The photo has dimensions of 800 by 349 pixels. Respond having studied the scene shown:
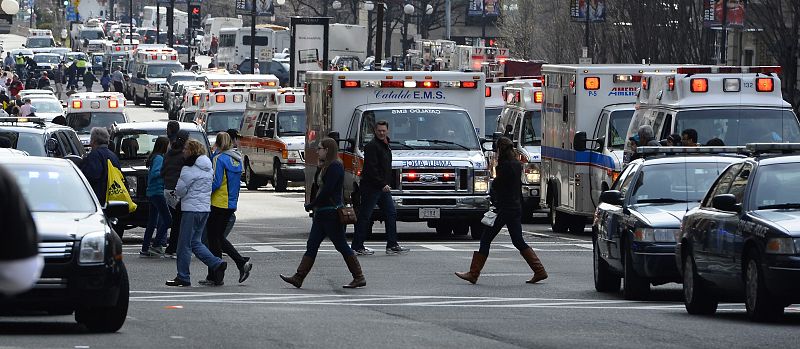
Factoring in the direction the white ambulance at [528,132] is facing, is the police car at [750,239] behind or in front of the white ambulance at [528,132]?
in front

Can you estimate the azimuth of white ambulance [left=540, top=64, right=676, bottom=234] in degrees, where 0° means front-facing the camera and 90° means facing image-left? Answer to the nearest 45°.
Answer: approximately 315°

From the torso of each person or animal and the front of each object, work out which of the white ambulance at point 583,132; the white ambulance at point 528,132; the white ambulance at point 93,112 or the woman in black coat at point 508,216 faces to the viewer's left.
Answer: the woman in black coat

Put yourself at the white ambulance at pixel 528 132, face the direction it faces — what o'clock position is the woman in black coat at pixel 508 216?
The woman in black coat is roughly at 12 o'clock from the white ambulance.

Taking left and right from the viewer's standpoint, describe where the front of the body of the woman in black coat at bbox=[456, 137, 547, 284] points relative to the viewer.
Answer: facing to the left of the viewer

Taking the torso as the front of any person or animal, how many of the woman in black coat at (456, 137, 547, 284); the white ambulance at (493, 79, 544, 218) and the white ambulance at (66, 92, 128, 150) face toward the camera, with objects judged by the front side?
2

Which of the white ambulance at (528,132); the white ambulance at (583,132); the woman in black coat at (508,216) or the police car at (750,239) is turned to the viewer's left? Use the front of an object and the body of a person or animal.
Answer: the woman in black coat

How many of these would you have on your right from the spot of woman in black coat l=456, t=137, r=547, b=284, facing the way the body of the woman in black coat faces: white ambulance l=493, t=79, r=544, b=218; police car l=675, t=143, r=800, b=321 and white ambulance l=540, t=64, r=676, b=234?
2

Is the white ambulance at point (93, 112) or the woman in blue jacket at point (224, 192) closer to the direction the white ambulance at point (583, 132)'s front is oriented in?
the woman in blue jacket

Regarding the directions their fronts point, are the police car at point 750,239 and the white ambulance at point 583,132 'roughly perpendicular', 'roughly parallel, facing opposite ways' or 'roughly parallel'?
roughly parallel

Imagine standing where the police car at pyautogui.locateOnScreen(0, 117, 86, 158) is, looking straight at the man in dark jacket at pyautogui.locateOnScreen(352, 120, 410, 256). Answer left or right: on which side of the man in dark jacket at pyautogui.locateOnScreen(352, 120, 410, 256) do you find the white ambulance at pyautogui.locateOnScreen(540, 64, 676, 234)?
left

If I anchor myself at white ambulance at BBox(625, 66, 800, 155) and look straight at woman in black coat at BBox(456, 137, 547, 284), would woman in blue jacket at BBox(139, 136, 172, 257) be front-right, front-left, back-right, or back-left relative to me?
front-right

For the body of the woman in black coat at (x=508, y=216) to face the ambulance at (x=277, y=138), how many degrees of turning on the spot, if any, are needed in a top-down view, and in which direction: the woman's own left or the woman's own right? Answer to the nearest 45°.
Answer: approximately 90° to the woman's own right

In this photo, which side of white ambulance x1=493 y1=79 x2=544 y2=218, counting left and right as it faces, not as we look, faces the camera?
front

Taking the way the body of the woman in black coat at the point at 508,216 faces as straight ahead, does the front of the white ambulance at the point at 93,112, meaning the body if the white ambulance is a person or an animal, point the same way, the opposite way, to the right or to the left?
to the left

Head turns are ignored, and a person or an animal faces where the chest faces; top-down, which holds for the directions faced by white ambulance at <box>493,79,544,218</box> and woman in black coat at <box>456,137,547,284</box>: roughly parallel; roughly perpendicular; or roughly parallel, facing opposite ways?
roughly perpendicular

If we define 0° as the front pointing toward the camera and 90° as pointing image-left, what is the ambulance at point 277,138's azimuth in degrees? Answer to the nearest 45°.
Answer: approximately 315°

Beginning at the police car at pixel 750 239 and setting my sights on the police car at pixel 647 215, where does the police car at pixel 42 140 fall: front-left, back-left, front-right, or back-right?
front-left
